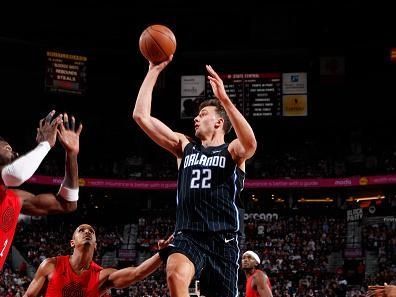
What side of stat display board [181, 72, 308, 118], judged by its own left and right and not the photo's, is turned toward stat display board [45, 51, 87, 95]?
right

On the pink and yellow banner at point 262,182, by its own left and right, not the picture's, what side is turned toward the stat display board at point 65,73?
right

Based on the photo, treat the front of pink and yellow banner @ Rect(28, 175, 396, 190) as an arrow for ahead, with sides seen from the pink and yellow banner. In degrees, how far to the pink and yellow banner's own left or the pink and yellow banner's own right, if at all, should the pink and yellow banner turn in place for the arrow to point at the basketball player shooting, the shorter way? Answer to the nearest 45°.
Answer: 0° — it already faces them

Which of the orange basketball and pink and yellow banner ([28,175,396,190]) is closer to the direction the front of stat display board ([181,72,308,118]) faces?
the orange basketball

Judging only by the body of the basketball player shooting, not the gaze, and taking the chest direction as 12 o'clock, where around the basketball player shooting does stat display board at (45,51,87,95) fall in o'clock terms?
The stat display board is roughly at 4 o'clock from the basketball player shooting.

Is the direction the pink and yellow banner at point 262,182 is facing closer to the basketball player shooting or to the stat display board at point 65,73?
the basketball player shooting

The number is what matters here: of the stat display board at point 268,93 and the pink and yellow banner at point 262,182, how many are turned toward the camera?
2

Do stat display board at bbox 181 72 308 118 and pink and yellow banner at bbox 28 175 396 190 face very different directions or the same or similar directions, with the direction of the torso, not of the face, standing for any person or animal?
same or similar directions

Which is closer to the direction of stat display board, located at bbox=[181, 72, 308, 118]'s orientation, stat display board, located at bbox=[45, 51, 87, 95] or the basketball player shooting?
the basketball player shooting

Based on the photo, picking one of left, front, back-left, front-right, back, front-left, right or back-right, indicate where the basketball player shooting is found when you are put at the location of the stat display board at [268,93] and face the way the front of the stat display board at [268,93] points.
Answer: front

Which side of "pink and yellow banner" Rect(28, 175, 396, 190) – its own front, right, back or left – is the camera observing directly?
front

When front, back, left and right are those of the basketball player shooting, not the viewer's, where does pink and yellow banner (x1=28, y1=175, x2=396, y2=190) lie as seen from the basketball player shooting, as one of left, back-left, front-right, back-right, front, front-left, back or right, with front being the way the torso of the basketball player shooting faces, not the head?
back-right
